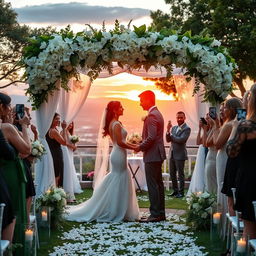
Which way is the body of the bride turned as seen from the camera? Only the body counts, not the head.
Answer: to the viewer's right

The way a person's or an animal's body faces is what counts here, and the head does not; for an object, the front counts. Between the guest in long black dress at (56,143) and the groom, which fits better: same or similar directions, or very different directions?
very different directions

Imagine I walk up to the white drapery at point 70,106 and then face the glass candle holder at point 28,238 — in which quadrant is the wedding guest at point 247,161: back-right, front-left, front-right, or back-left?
front-left

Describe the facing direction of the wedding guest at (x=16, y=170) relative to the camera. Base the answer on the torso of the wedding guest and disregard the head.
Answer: to the viewer's right

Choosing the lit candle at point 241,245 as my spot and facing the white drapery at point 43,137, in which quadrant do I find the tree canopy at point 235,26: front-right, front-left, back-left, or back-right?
front-right

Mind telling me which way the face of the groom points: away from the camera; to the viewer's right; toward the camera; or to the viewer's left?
to the viewer's left

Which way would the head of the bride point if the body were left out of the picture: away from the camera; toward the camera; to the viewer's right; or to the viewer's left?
to the viewer's right

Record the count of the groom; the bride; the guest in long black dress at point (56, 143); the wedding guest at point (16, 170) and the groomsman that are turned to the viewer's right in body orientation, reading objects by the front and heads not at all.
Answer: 3

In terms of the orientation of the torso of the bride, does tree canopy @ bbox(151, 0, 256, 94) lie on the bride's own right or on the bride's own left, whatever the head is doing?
on the bride's own left

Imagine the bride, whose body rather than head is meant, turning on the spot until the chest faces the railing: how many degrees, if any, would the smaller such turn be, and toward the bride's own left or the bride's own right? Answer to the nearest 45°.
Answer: approximately 90° to the bride's own left

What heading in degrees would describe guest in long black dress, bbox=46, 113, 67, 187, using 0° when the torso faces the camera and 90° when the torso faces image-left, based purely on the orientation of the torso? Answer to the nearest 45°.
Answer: approximately 270°

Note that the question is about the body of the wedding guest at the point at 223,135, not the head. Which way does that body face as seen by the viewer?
to the viewer's left

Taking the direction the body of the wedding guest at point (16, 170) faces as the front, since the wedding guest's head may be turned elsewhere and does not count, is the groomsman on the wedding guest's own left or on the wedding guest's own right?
on the wedding guest's own left
